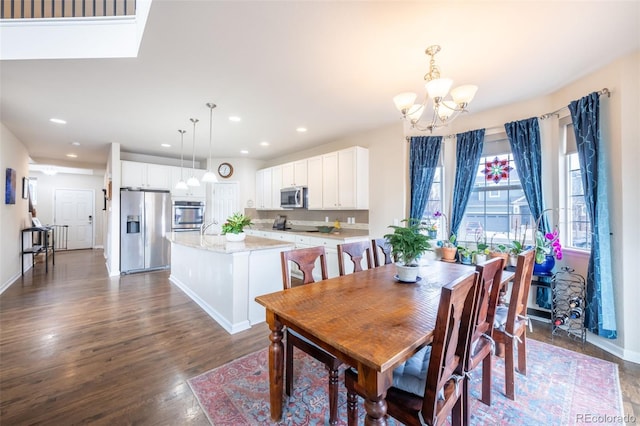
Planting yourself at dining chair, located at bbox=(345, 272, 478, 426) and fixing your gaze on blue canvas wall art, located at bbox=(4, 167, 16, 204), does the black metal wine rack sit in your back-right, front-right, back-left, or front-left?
back-right

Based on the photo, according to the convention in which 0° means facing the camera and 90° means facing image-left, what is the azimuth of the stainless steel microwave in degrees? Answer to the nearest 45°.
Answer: approximately 45°

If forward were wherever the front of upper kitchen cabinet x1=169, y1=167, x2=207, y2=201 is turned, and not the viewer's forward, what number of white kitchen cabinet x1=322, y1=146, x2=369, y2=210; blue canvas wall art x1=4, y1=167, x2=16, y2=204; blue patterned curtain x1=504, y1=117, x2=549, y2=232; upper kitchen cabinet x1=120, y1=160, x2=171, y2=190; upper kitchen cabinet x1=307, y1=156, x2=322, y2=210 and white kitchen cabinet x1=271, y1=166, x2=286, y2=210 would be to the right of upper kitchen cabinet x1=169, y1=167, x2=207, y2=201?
2

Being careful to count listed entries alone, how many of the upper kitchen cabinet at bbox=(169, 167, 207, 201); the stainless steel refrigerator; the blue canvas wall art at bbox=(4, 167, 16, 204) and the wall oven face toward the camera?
3

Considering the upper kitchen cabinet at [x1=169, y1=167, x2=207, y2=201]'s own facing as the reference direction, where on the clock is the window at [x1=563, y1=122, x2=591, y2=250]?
The window is roughly at 11 o'clock from the upper kitchen cabinet.

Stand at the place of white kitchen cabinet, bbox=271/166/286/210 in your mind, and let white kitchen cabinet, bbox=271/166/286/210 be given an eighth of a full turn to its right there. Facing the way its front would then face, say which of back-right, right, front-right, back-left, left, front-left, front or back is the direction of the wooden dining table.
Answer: left

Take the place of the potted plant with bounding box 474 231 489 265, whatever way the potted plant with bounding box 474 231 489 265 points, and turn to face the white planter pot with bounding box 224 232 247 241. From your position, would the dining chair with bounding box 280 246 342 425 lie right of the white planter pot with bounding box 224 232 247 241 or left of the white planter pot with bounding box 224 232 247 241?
left

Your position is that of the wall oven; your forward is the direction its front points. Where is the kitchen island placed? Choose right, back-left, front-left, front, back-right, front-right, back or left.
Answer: front

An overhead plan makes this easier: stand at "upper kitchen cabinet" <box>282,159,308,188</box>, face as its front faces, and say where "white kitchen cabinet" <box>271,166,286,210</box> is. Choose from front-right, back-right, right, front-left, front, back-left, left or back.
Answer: right

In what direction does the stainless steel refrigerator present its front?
toward the camera

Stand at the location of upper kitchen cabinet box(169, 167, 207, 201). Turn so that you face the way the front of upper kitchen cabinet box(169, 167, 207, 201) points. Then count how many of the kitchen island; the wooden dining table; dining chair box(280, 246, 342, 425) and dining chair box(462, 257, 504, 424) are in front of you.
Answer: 4

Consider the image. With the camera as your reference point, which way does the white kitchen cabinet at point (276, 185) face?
facing the viewer and to the left of the viewer

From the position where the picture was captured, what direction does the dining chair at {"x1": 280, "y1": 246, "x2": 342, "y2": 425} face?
facing the viewer and to the right of the viewer
